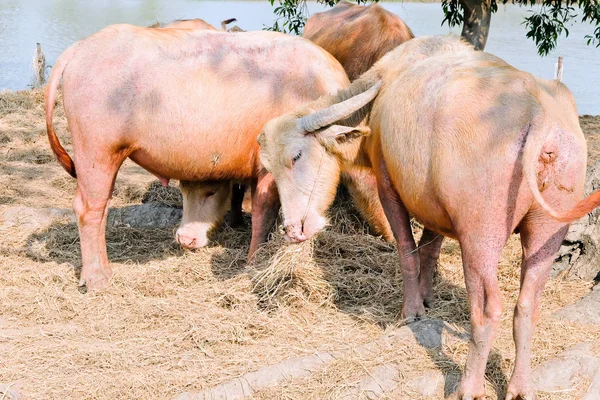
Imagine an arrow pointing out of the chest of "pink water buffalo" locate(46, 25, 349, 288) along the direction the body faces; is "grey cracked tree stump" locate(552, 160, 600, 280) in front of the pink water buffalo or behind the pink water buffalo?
in front

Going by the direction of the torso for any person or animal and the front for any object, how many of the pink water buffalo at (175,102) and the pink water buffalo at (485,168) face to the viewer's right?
1

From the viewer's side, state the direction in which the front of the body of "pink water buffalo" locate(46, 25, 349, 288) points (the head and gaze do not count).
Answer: to the viewer's right

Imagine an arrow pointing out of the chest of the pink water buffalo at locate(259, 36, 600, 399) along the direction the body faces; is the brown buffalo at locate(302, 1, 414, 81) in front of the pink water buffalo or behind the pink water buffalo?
in front

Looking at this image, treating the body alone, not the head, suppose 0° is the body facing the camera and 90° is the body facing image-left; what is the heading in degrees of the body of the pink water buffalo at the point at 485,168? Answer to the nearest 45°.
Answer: approximately 135°

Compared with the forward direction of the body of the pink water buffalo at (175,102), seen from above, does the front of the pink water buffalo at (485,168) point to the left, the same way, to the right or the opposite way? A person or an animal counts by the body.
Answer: to the left

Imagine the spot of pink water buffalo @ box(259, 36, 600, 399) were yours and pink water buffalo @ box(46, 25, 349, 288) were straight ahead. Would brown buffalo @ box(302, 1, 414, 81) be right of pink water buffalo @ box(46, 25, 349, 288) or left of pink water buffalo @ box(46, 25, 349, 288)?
right

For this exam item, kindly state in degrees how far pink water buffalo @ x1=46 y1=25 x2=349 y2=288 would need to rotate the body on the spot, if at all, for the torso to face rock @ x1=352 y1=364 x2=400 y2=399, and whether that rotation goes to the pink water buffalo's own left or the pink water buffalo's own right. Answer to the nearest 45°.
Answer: approximately 45° to the pink water buffalo's own right

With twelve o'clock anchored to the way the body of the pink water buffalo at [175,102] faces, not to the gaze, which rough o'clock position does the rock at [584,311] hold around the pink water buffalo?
The rock is roughly at 1 o'clock from the pink water buffalo.
